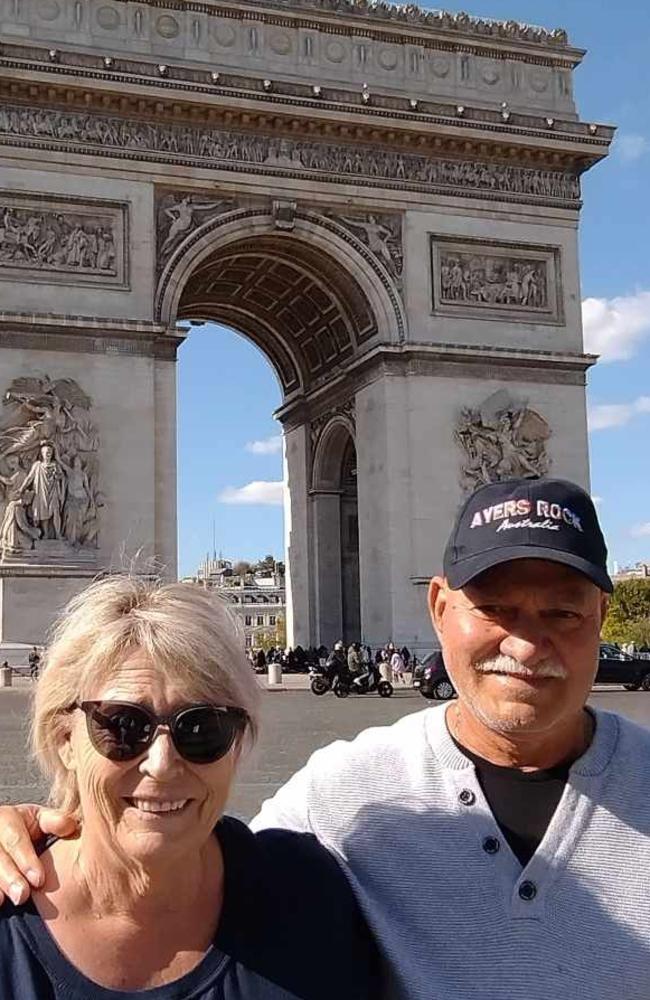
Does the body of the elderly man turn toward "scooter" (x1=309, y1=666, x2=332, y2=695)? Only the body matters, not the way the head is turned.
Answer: no

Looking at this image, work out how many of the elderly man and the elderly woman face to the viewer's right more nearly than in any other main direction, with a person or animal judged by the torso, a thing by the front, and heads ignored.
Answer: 0

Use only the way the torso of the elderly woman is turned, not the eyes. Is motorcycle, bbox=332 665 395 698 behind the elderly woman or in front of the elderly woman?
behind

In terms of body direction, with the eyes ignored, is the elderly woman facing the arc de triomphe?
no

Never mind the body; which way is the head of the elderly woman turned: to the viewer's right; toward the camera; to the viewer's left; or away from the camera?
toward the camera

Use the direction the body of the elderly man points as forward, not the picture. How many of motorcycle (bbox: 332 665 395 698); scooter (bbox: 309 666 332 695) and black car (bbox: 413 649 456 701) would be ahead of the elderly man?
0

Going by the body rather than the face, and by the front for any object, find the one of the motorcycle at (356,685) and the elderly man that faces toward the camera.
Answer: the elderly man

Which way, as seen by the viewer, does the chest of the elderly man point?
toward the camera

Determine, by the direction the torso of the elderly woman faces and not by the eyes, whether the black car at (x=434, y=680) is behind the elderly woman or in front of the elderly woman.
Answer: behind

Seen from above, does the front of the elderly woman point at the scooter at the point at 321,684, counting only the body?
no

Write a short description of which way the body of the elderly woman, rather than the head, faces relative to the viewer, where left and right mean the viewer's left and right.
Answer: facing the viewer

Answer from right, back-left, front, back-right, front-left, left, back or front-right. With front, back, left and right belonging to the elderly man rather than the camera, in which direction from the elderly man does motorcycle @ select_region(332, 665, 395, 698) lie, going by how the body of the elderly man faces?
back
